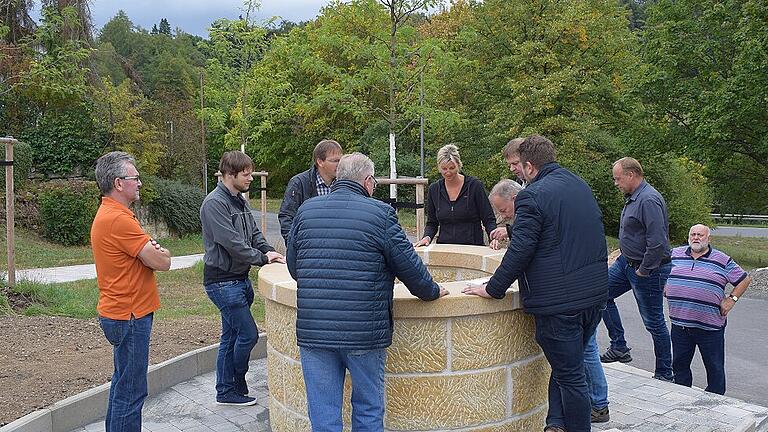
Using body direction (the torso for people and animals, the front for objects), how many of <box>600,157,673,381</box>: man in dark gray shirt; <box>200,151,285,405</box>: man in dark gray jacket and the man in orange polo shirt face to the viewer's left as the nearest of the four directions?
1

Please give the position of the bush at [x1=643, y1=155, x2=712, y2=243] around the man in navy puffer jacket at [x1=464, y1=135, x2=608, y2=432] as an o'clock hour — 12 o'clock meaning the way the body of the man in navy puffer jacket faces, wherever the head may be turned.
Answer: The bush is roughly at 2 o'clock from the man in navy puffer jacket.

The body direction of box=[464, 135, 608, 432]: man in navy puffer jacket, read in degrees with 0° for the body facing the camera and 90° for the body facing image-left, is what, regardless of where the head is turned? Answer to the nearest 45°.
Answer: approximately 135°

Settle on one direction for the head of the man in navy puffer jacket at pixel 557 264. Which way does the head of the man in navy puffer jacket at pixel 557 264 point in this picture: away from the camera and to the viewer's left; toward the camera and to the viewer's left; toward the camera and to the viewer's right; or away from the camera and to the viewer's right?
away from the camera and to the viewer's left

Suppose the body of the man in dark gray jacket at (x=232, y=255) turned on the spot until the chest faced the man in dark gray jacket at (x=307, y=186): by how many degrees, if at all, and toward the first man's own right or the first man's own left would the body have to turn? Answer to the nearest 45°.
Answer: approximately 45° to the first man's own left

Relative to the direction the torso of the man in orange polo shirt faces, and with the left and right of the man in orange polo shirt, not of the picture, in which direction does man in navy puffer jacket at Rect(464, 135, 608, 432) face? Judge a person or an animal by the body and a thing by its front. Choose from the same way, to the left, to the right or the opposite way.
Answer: to the left

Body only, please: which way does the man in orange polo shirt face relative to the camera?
to the viewer's right

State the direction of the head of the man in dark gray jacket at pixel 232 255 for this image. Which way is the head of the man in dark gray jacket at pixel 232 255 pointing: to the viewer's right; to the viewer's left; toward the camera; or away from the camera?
to the viewer's right

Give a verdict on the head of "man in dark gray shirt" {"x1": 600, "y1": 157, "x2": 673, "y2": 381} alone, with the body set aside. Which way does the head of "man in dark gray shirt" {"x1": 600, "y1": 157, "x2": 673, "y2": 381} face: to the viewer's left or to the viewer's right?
to the viewer's left

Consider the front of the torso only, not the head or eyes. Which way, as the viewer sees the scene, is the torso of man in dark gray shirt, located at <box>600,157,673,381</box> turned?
to the viewer's left

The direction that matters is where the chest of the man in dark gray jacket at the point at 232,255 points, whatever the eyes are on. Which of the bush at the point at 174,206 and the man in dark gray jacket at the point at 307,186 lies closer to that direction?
the man in dark gray jacket

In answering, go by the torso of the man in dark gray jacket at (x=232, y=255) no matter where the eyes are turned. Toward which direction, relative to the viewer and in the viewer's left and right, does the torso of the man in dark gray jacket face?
facing to the right of the viewer

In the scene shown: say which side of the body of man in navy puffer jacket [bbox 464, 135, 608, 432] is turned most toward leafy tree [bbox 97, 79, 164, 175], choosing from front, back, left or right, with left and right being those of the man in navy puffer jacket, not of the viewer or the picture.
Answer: front

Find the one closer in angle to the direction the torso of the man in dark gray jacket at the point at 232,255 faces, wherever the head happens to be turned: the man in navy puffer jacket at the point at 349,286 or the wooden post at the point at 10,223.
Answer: the man in navy puffer jacket

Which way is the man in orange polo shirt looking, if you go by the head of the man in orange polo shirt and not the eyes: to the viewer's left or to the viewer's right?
to the viewer's right

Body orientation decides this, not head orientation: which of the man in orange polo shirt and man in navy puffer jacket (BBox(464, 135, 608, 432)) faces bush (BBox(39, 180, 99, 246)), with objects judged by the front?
the man in navy puffer jacket

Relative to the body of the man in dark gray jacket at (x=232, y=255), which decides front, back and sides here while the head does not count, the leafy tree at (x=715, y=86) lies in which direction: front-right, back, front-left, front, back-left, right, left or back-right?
front-left

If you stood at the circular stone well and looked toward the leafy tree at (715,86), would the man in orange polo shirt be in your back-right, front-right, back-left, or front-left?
back-left
